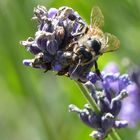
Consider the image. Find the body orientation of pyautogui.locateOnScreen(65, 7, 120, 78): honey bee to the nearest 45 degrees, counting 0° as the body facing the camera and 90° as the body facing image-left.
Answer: approximately 45°
